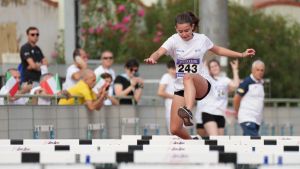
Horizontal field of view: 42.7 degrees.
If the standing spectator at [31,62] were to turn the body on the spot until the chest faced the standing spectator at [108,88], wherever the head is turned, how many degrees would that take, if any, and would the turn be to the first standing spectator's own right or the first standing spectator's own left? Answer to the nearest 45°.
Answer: approximately 45° to the first standing spectator's own left

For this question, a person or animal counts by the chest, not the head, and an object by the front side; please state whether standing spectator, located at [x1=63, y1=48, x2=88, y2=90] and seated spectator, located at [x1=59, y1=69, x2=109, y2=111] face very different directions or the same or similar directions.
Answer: same or similar directions

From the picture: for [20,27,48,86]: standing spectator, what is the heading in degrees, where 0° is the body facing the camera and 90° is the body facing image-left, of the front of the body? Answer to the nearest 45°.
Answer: approximately 315°

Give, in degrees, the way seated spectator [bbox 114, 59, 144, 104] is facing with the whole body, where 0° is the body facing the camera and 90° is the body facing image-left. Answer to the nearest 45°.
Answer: approximately 315°
